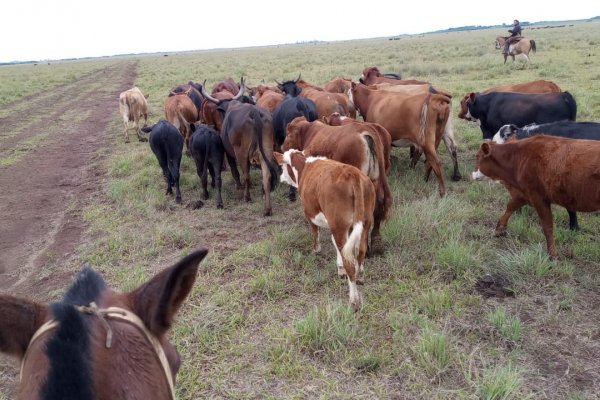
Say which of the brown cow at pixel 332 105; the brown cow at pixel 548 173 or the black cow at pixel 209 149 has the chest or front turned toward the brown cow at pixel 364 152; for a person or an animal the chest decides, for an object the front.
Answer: the brown cow at pixel 548 173

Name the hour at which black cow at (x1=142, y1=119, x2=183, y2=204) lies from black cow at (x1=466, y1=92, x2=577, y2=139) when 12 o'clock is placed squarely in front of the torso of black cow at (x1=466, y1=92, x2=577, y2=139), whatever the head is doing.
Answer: black cow at (x1=142, y1=119, x2=183, y2=204) is roughly at 11 o'clock from black cow at (x1=466, y1=92, x2=577, y2=139).

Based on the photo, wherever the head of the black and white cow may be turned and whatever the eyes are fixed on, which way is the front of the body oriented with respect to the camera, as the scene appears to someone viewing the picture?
to the viewer's left

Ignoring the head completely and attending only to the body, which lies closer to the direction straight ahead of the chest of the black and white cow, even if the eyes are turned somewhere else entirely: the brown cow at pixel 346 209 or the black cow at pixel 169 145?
the black cow

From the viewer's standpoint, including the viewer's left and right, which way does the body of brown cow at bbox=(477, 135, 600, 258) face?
facing to the left of the viewer

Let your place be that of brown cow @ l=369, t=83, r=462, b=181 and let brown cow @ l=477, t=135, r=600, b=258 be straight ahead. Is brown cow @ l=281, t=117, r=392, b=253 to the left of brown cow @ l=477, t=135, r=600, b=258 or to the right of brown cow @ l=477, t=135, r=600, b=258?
right

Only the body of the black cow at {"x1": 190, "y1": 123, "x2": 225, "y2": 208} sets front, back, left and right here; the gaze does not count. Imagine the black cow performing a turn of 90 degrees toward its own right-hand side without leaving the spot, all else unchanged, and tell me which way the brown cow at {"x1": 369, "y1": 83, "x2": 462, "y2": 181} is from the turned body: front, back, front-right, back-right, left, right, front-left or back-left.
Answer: front

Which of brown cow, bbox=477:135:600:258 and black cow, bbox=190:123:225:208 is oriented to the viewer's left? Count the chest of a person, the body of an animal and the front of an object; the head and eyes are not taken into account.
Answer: the brown cow

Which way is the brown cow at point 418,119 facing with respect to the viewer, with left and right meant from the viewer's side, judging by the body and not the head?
facing away from the viewer and to the left of the viewer

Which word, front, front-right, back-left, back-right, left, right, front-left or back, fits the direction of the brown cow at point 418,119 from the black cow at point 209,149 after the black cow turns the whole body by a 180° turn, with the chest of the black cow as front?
left

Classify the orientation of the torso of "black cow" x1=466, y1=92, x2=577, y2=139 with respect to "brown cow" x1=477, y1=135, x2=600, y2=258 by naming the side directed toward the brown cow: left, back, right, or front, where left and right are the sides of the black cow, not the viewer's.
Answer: left

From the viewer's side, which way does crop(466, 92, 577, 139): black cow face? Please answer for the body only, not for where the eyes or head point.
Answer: to the viewer's left

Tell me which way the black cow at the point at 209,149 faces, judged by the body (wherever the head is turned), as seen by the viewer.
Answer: away from the camera
